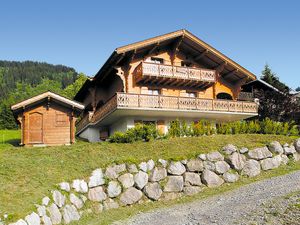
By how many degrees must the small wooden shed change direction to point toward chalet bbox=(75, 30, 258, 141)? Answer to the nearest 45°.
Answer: approximately 90° to its left

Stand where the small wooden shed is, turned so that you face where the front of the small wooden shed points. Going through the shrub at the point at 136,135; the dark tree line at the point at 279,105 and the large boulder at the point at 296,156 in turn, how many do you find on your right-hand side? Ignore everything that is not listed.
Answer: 0

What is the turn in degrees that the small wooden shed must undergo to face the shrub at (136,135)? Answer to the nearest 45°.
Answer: approximately 45° to its left

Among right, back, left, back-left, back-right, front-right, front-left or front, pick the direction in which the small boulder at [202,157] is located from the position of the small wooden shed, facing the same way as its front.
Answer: front-left

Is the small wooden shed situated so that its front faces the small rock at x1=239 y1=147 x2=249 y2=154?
no

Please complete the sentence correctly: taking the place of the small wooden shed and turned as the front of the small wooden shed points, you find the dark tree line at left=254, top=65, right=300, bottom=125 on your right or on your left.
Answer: on your left

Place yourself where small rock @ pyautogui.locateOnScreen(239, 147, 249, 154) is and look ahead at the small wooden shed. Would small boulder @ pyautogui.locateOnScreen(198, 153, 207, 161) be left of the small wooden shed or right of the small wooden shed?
left

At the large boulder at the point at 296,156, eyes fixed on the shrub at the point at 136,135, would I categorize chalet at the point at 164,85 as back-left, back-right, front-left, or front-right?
front-right

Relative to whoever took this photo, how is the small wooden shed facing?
facing the viewer

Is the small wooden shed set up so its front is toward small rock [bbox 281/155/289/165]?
no

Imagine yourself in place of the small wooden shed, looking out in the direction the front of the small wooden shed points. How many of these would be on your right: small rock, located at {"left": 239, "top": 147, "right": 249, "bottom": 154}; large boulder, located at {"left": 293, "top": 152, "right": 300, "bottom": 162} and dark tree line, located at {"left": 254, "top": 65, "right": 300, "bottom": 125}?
0
